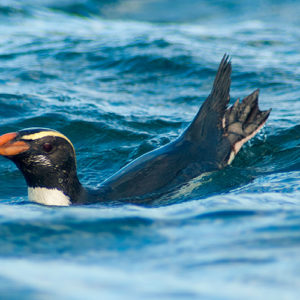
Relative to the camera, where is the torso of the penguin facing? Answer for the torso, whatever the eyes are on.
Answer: to the viewer's left
